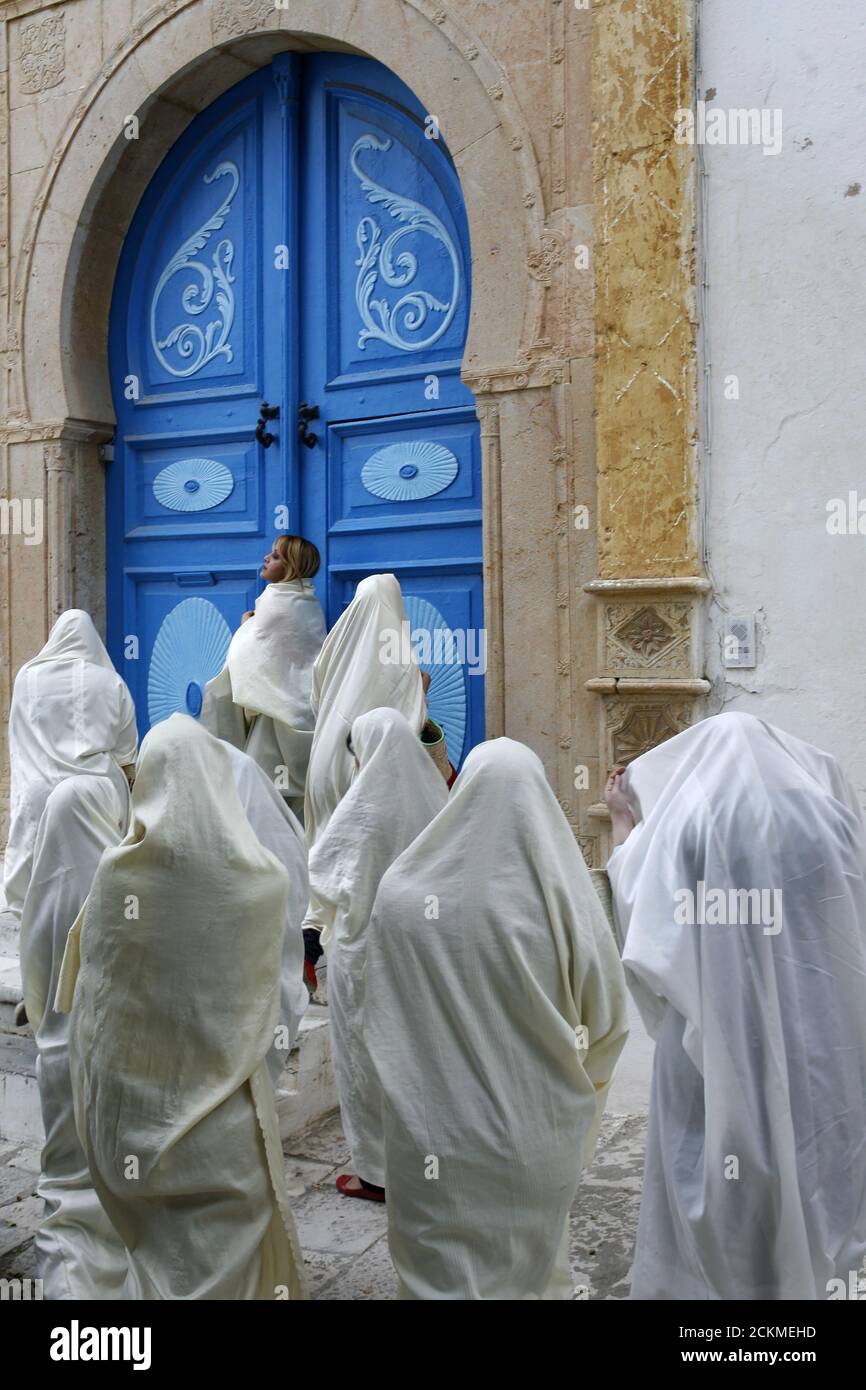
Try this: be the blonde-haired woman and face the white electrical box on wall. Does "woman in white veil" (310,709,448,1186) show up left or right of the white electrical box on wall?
right

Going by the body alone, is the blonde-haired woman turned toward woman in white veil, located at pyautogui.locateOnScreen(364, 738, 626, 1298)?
no

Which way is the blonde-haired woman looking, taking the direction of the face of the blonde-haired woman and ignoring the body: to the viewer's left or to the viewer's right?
to the viewer's left

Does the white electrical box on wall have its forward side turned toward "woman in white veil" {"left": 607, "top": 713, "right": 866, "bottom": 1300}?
yes

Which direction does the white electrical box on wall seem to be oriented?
toward the camera

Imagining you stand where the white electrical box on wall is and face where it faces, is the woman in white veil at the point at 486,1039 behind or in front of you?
in front

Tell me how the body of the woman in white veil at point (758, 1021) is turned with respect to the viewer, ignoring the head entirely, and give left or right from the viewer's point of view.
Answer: facing away from the viewer and to the left of the viewer

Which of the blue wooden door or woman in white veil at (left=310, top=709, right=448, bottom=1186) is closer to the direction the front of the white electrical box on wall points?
the woman in white veil

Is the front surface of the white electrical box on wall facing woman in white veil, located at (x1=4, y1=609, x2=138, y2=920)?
no

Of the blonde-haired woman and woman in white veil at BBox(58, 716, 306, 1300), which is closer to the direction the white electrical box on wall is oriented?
the woman in white veil
